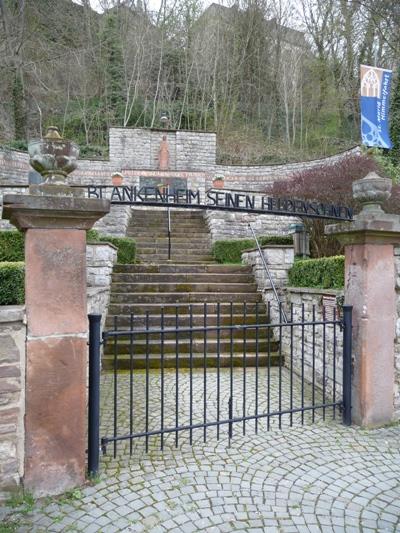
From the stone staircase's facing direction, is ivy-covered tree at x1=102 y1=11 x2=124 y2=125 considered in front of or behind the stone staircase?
behind

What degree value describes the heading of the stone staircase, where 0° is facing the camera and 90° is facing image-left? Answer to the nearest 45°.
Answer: approximately 0°

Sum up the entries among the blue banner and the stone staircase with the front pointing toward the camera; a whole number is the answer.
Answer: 2

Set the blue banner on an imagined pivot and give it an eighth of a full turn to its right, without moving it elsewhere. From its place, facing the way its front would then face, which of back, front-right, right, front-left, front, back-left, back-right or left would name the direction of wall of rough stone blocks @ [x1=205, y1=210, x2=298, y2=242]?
front-right

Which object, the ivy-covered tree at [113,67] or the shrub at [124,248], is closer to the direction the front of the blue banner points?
the shrub

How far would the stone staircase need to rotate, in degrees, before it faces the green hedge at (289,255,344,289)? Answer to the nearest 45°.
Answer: approximately 45° to its left

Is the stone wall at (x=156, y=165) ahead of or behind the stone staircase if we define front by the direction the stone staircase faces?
behind

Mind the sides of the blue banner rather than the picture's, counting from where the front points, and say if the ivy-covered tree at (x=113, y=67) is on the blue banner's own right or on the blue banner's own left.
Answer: on the blue banner's own right

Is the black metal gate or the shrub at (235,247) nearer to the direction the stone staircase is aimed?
the black metal gate
